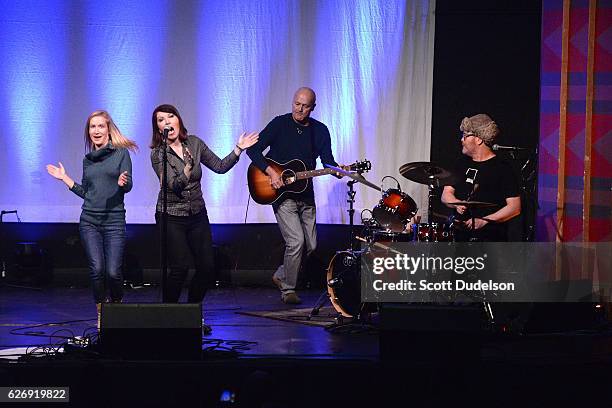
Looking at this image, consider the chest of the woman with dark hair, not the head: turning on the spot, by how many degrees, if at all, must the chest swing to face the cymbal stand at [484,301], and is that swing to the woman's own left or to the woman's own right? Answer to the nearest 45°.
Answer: approximately 90° to the woman's own left

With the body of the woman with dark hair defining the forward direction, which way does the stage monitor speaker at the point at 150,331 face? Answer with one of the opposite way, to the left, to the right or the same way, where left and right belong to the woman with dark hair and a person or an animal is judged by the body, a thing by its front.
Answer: the opposite way

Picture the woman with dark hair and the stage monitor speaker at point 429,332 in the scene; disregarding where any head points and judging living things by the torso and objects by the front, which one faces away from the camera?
the stage monitor speaker

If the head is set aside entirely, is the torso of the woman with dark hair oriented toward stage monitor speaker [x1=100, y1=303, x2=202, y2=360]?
yes

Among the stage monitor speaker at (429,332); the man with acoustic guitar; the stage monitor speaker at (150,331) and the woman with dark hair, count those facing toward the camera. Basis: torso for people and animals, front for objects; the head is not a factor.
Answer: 2

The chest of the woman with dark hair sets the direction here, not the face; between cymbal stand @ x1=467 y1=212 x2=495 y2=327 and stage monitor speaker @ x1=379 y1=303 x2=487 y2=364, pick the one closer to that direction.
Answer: the stage monitor speaker

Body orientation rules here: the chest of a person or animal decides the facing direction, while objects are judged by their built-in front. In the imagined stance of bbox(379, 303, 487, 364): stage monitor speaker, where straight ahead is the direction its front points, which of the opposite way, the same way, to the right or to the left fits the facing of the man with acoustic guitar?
the opposite way

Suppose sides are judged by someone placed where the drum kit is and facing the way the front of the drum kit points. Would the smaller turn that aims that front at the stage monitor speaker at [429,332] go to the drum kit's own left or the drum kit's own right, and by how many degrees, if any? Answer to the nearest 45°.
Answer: approximately 45° to the drum kit's own left

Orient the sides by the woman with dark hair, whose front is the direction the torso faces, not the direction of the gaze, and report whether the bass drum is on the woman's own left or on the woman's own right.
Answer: on the woman's own left

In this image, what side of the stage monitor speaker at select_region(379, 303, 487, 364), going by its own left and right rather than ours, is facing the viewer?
back

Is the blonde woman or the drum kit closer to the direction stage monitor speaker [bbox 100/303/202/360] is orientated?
the blonde woman

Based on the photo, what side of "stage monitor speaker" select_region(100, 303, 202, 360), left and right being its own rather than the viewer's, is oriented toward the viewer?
back

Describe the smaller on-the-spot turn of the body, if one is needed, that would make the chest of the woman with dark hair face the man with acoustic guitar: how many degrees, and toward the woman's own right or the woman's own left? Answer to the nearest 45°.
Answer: approximately 135° to the woman's own left
